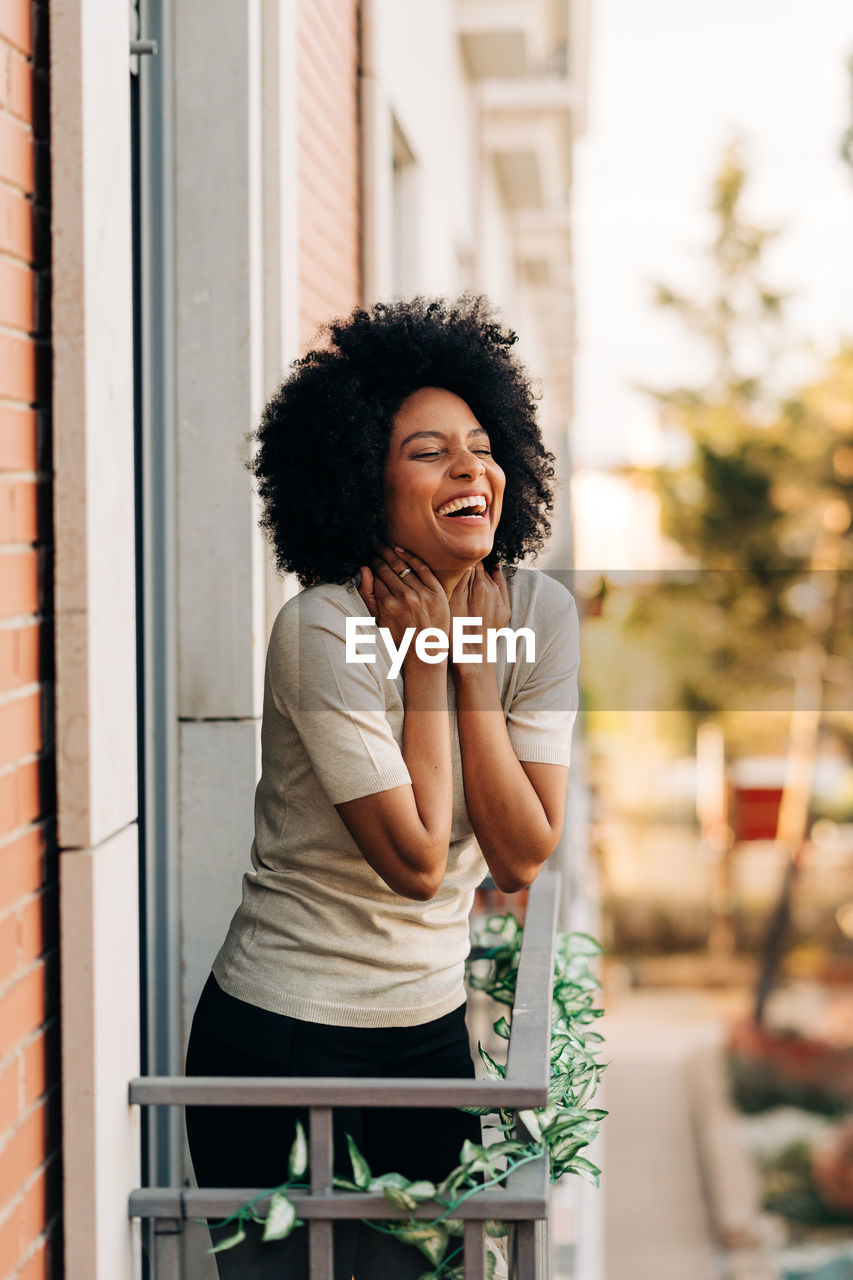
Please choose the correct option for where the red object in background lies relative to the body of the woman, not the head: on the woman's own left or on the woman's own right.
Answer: on the woman's own left

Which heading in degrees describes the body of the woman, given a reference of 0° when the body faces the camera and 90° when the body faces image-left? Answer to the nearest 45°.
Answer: approximately 315°

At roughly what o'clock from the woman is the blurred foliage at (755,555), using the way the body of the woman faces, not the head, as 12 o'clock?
The blurred foliage is roughly at 8 o'clock from the woman.

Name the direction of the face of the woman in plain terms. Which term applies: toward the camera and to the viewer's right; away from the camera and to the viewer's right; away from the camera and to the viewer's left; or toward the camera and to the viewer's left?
toward the camera and to the viewer's right
